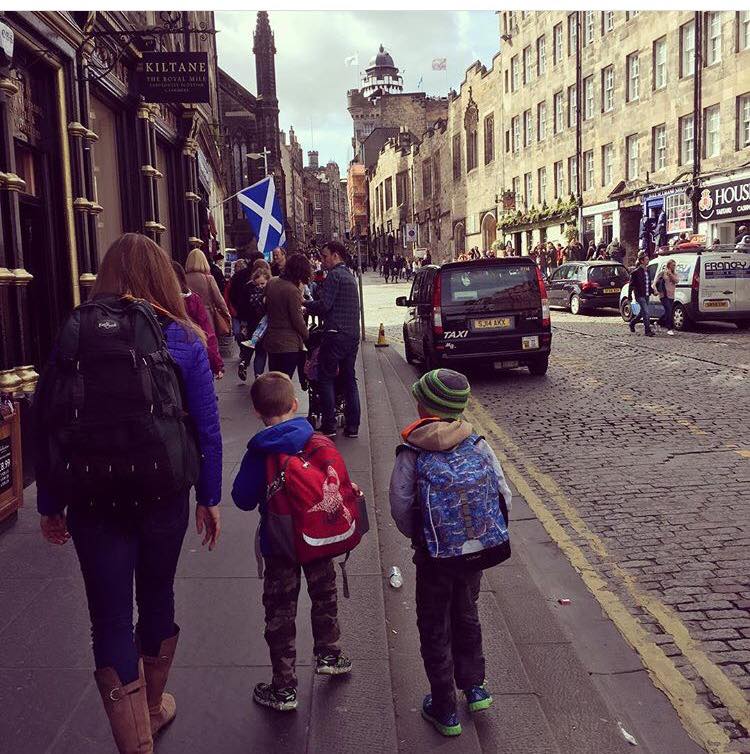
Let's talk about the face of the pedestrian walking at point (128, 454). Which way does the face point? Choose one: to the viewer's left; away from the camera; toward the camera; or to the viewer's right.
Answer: away from the camera

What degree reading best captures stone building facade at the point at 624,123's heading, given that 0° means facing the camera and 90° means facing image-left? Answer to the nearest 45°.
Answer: approximately 45°

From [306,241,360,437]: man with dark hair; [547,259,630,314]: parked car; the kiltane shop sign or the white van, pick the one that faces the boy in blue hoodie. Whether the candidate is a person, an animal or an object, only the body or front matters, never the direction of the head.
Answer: the kiltane shop sign

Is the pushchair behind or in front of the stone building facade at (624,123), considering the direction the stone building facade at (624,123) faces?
in front

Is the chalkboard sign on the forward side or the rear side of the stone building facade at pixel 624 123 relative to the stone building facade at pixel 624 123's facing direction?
on the forward side

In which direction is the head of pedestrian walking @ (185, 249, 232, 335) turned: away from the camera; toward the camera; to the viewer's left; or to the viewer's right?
away from the camera

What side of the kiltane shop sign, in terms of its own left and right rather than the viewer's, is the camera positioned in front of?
front

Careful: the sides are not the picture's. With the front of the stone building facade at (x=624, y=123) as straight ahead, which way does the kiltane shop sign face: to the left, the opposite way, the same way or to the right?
to the left

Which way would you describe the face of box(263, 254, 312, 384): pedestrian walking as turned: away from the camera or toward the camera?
away from the camera

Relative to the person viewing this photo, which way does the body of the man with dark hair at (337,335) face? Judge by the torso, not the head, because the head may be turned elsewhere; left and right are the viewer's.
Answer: facing away from the viewer and to the left of the viewer

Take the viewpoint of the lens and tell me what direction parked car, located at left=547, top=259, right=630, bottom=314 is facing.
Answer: facing away from the viewer and to the left of the viewer

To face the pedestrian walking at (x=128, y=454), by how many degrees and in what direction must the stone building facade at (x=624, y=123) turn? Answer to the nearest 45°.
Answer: approximately 45° to its left

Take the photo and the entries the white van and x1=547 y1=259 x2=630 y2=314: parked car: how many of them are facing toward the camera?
0
